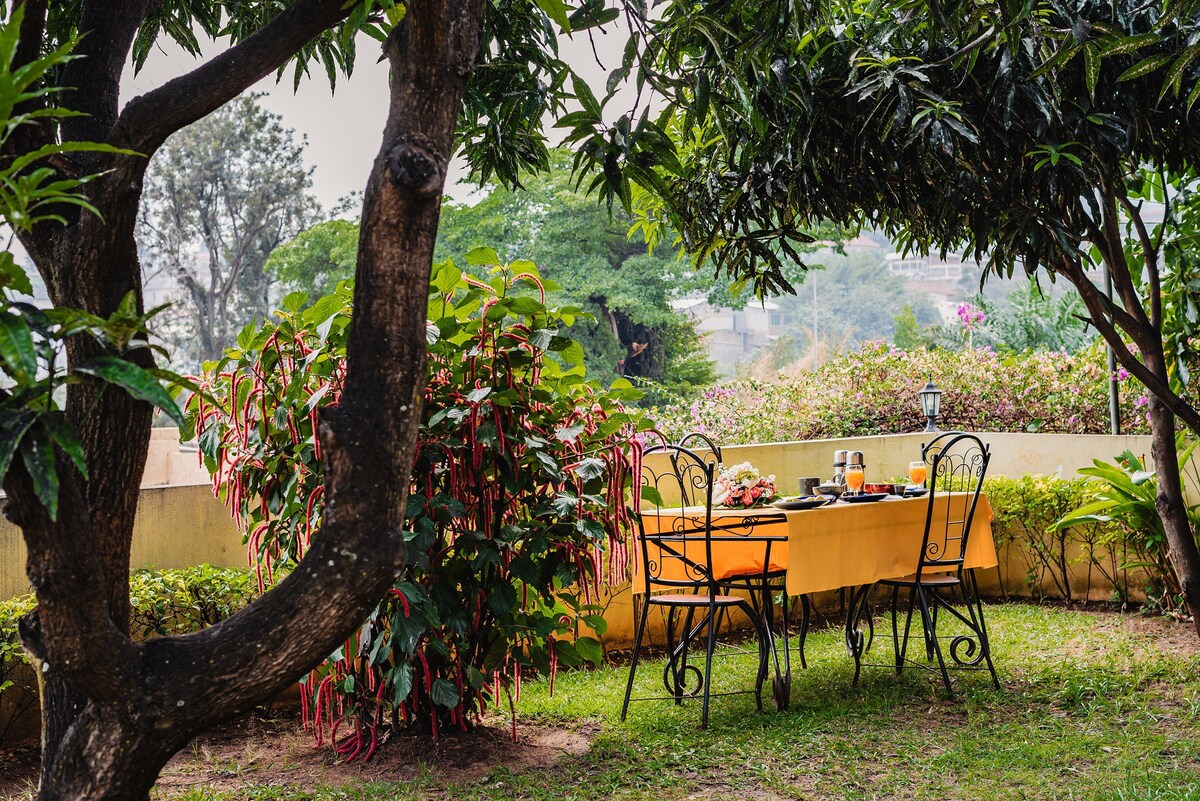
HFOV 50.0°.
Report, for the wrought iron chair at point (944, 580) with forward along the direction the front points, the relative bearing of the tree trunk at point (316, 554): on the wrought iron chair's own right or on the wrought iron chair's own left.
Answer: on the wrought iron chair's own left

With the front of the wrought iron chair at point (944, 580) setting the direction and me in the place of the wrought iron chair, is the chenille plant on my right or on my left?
on my left

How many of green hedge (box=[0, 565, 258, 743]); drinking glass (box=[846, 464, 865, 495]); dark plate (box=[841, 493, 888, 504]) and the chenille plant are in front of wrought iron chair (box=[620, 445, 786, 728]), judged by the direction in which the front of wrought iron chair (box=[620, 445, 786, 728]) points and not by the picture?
2

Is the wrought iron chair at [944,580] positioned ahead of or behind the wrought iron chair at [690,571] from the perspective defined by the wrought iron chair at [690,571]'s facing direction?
ahead

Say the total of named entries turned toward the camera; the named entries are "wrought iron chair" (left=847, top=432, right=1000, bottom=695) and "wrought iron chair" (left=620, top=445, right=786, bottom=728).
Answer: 0

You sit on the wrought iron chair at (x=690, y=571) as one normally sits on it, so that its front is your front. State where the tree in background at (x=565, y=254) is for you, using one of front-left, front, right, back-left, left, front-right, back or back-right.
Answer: front-left

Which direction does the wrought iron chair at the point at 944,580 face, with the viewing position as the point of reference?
facing away from the viewer and to the left of the viewer

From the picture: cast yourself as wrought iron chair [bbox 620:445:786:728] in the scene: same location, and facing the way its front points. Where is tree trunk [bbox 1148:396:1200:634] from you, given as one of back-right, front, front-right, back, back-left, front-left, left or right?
front-right

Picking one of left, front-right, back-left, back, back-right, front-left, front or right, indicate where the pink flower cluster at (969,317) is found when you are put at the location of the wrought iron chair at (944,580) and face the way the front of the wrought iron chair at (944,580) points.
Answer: front-right

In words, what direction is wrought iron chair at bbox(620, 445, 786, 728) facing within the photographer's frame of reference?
facing away from the viewer and to the right of the viewer

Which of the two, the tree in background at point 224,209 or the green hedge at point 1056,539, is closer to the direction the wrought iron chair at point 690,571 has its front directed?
the green hedge

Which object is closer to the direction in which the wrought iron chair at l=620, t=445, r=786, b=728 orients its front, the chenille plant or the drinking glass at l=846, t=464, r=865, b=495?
the drinking glass
